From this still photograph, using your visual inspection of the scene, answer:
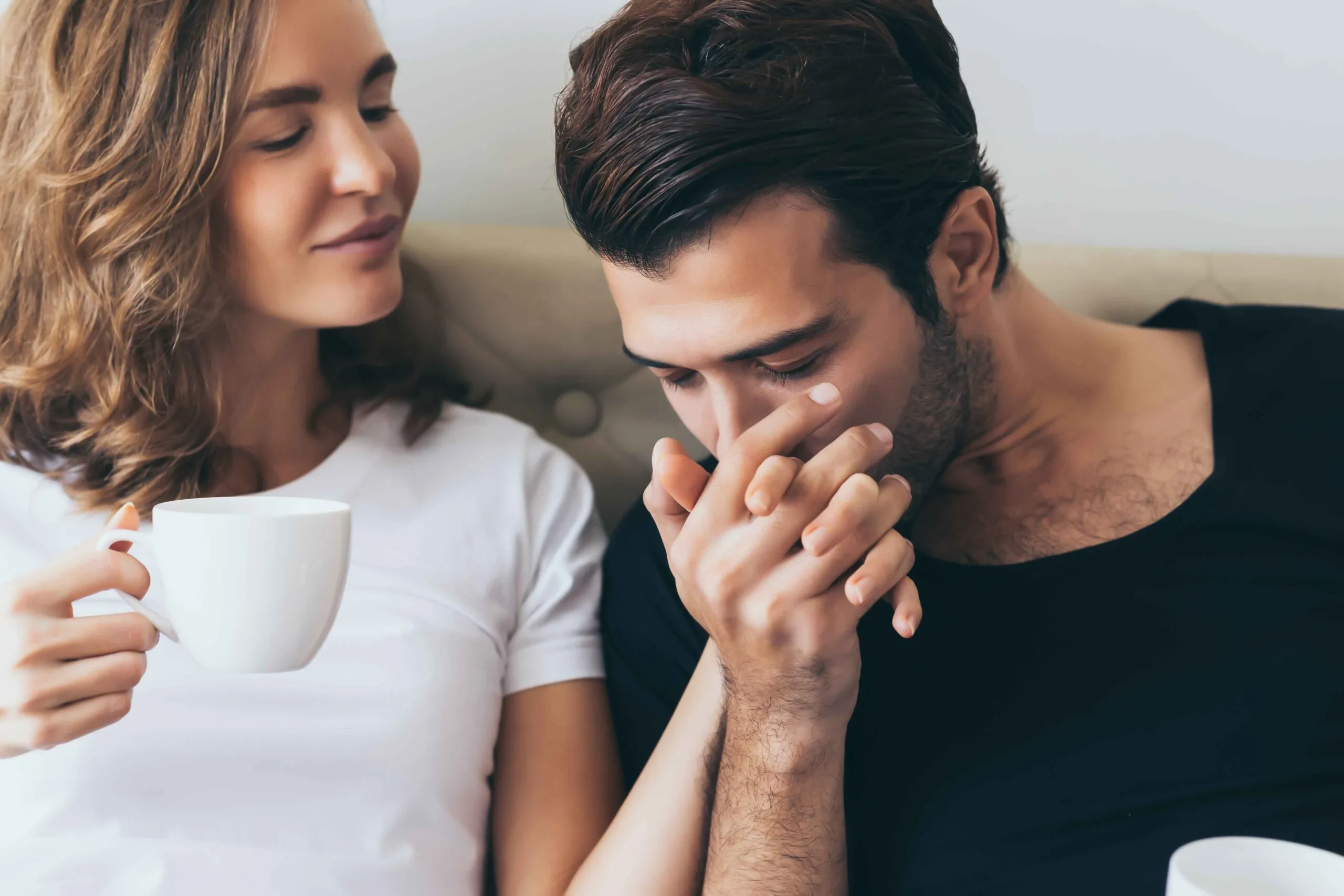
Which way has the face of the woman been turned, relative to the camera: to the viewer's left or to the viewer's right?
to the viewer's right

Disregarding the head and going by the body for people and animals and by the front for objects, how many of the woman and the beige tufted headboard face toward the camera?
2

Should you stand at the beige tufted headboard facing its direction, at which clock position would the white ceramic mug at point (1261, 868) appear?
The white ceramic mug is roughly at 11 o'clock from the beige tufted headboard.

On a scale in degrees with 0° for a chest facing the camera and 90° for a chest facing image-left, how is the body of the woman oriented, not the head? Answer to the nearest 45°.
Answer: approximately 0°
